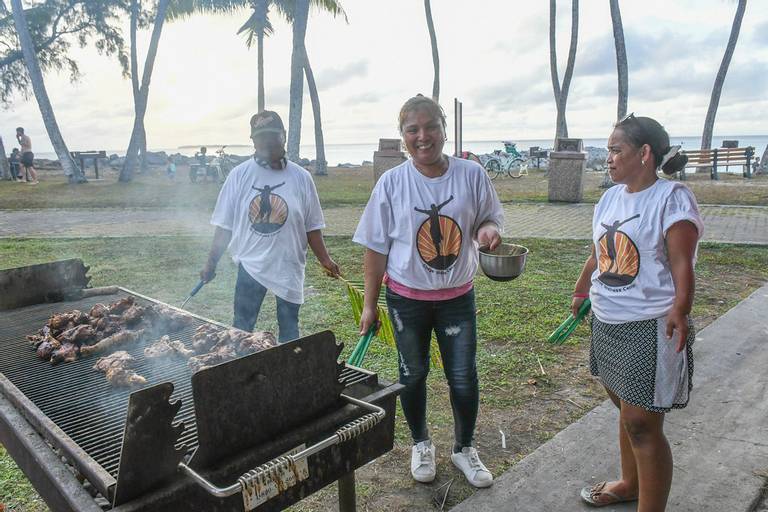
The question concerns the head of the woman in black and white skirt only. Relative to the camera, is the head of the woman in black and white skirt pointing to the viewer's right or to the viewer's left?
to the viewer's left

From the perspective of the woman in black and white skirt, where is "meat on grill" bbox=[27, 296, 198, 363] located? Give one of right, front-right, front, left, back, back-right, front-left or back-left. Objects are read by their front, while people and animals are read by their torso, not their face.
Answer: front-right

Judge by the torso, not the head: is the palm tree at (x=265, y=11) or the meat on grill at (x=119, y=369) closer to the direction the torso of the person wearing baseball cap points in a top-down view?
the meat on grill

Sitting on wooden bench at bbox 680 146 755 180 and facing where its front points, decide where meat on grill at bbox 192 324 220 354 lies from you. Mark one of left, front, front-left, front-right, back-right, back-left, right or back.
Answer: back

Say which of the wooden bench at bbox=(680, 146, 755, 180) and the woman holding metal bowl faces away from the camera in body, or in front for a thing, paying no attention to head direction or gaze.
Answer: the wooden bench

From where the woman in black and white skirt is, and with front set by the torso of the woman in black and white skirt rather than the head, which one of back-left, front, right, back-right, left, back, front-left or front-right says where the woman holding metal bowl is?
front-right

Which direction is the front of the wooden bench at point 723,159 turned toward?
away from the camera

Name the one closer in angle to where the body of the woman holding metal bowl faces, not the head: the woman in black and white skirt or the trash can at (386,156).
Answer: the woman in black and white skirt

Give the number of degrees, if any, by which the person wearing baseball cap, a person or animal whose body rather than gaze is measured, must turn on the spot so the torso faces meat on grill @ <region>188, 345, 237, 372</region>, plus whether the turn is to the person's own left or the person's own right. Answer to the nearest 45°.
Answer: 0° — they already face it
